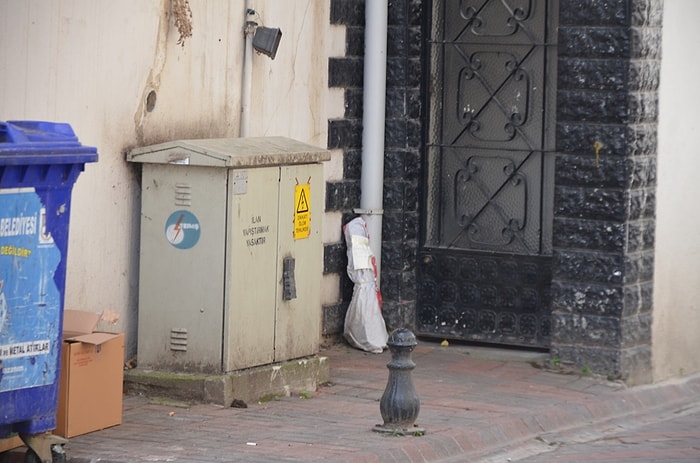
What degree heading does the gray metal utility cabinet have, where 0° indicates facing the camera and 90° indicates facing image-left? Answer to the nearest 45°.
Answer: approximately 315°

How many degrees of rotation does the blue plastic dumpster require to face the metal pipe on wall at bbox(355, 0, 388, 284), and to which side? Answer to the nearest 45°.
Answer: approximately 135° to its left

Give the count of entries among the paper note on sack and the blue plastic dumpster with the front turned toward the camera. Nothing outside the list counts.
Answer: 2

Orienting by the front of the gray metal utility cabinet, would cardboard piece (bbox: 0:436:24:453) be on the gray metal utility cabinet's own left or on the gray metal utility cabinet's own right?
on the gray metal utility cabinet's own right

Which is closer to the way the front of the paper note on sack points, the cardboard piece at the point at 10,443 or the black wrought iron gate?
the cardboard piece
